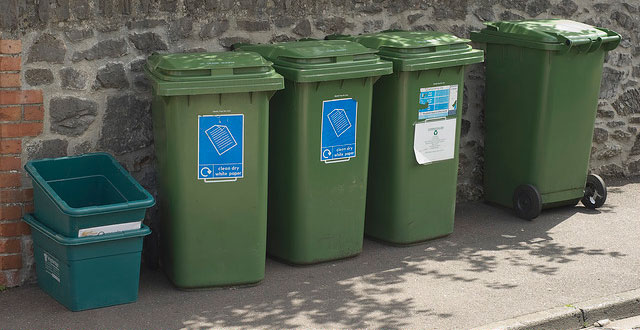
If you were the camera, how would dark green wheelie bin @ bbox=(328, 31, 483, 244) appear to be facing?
facing the viewer and to the right of the viewer

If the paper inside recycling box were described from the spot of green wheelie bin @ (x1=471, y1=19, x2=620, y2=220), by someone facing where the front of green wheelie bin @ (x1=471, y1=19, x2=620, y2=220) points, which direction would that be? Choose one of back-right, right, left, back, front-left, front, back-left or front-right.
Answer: left

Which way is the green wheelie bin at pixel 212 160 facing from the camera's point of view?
toward the camera

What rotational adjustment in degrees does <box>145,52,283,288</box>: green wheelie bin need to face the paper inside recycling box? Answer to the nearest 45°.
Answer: approximately 45° to its right

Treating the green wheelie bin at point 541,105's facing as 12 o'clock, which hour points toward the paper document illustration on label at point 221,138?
The paper document illustration on label is roughly at 9 o'clock from the green wheelie bin.

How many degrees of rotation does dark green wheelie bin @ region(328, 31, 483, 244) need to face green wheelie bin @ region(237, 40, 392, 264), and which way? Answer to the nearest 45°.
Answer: approximately 90° to its right

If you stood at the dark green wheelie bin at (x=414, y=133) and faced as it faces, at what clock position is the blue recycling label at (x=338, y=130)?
The blue recycling label is roughly at 3 o'clock from the dark green wheelie bin.

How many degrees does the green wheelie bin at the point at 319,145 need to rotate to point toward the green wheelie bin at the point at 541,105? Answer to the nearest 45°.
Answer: approximately 90° to its left

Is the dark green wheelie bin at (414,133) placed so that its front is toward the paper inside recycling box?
no

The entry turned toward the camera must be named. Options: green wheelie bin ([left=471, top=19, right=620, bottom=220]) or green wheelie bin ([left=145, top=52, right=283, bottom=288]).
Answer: green wheelie bin ([left=145, top=52, right=283, bottom=288])

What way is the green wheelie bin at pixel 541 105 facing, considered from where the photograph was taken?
facing away from the viewer and to the left of the viewer

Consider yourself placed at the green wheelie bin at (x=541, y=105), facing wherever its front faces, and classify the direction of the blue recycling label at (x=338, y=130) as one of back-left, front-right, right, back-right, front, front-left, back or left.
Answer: left

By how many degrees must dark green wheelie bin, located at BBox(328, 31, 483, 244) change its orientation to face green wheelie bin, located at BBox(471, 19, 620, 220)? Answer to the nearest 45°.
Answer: approximately 90° to its left

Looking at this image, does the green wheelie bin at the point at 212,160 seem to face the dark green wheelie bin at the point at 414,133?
no

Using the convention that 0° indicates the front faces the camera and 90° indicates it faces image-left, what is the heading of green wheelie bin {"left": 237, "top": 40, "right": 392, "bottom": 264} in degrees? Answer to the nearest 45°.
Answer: approximately 315°

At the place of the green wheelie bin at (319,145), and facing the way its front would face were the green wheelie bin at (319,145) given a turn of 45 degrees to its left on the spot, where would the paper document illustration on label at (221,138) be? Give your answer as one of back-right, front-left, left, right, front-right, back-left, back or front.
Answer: back-right

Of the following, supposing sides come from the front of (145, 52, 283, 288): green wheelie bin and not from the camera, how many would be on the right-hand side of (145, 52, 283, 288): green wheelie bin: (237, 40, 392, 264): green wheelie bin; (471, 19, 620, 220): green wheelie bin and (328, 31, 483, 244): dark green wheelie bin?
0

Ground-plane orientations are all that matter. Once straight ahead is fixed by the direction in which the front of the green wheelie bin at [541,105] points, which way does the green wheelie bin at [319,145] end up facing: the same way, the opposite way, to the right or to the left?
the opposite way

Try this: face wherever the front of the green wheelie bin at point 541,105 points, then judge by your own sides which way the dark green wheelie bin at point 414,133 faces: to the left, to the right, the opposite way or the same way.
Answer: the opposite way

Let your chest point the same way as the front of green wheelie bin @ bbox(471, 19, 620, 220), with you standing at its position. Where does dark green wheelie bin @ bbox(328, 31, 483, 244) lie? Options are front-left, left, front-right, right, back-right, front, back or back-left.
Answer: left

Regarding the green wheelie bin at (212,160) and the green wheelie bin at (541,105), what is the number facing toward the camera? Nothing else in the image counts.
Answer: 1
